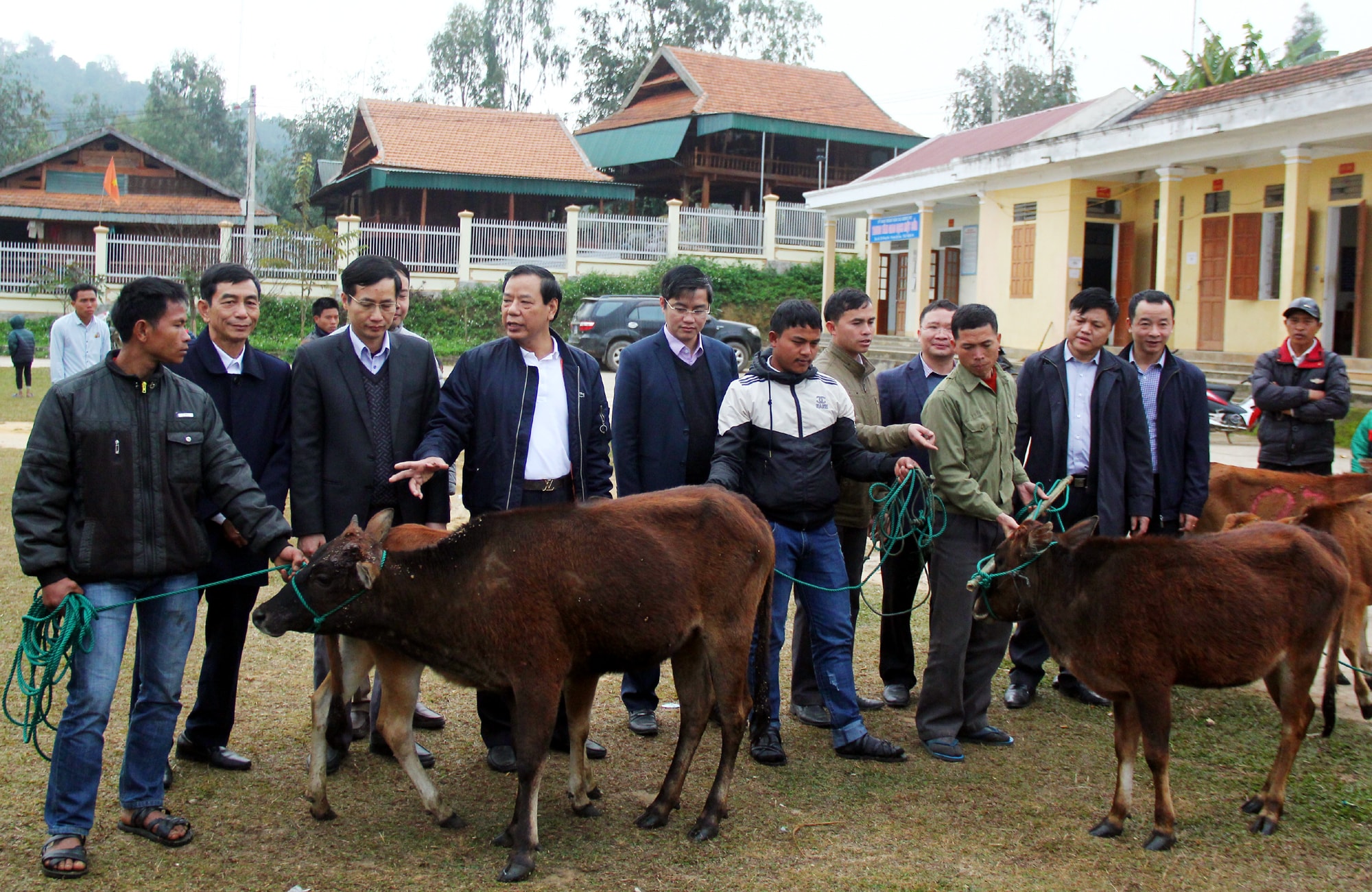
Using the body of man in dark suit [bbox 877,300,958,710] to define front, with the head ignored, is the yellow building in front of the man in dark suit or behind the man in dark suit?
behind

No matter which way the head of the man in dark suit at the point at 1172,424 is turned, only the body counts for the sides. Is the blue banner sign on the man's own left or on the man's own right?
on the man's own right

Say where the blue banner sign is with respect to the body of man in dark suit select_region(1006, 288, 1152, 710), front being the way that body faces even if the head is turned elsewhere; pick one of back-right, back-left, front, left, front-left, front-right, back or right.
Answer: back
